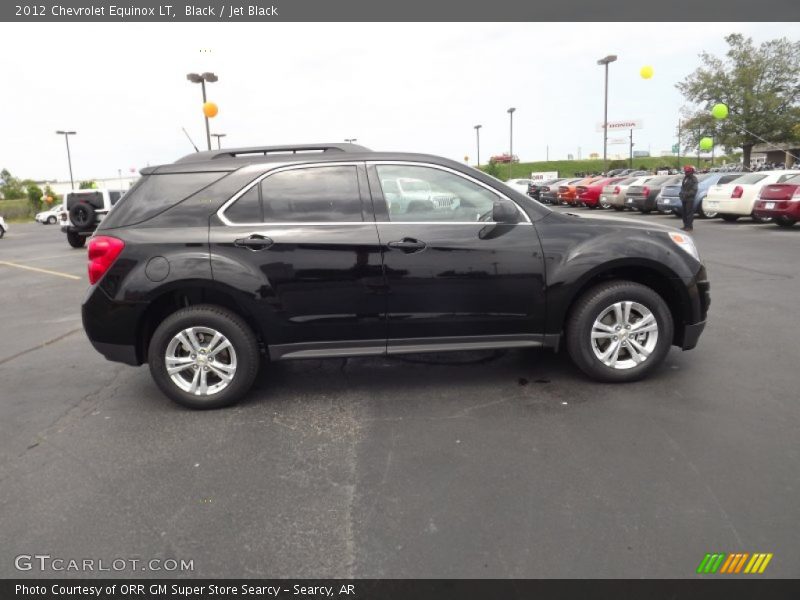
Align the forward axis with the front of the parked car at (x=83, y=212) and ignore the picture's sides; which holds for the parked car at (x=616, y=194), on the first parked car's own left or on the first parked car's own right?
on the first parked car's own right

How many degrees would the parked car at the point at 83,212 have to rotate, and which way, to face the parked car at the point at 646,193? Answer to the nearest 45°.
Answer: approximately 45° to its right

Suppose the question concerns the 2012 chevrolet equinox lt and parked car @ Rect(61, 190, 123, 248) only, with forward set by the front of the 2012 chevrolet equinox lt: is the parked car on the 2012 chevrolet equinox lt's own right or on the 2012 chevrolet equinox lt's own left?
on the 2012 chevrolet equinox lt's own left

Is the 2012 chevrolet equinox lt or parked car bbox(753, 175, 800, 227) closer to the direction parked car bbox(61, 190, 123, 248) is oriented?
the parked car

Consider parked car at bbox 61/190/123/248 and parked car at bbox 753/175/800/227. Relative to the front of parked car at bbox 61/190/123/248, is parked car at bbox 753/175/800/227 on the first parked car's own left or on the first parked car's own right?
on the first parked car's own right

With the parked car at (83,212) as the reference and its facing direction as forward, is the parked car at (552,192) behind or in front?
in front

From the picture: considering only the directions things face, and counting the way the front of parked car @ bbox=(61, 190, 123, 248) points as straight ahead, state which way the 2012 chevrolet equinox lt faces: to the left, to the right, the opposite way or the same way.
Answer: to the right

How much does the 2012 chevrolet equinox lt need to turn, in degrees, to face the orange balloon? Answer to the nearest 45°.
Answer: approximately 90° to its left

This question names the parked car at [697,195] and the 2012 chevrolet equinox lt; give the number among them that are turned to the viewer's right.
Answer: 1

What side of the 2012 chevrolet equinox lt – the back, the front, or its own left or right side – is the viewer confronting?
right

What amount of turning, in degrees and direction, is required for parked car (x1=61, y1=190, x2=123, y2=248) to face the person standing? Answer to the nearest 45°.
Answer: approximately 90° to its right

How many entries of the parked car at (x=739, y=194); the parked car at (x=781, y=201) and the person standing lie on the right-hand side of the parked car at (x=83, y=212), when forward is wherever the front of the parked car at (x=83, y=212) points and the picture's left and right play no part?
3

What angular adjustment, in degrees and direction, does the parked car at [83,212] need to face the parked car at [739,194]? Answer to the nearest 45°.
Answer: approximately 90° to its right

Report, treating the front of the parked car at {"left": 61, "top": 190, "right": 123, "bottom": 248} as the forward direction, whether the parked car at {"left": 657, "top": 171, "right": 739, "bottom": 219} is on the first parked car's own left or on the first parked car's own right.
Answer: on the first parked car's own right

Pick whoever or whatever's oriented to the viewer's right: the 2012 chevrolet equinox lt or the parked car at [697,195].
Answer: the 2012 chevrolet equinox lt
